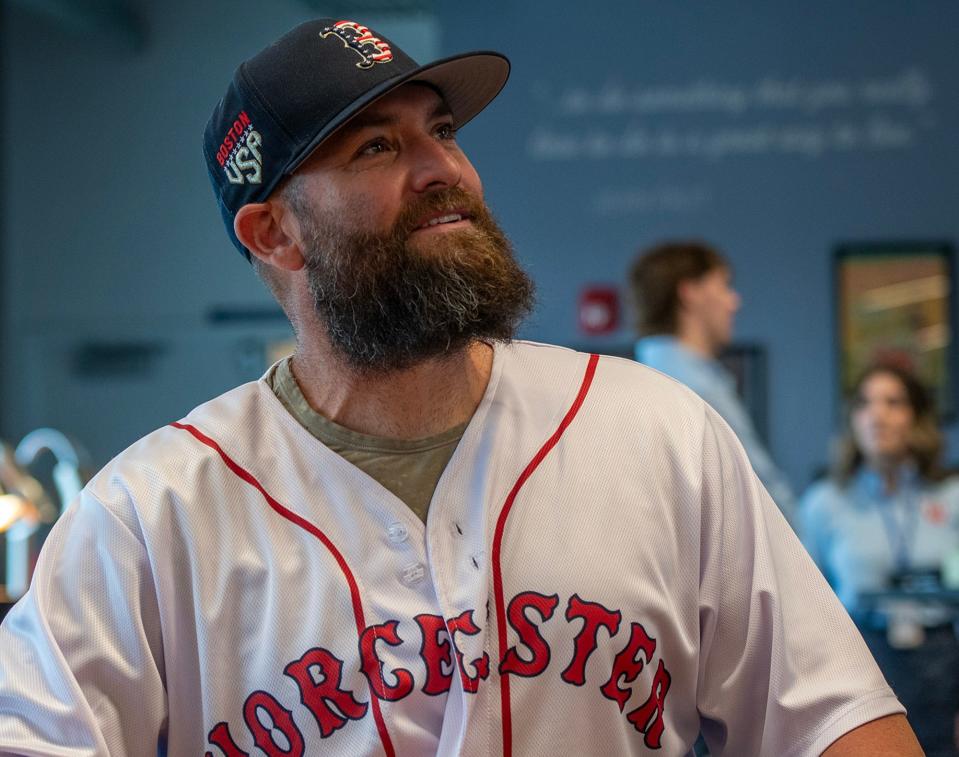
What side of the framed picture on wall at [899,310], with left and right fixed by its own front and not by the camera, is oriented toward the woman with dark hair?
front

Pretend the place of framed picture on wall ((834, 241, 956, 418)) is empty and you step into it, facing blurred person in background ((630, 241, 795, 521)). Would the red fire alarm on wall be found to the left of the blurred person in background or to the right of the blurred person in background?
right

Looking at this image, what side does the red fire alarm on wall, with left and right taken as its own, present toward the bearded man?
front

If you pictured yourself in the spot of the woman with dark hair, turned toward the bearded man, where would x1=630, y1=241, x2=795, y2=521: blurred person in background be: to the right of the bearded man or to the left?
right

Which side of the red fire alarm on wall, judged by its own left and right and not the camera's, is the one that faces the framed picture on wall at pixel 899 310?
left

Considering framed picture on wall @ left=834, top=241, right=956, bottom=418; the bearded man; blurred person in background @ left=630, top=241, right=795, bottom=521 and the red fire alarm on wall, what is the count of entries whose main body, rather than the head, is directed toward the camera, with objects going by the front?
3

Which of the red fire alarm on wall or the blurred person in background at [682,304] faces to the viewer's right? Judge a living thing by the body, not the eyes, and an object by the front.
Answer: the blurred person in background

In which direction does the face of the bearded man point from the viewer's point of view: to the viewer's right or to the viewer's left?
to the viewer's right

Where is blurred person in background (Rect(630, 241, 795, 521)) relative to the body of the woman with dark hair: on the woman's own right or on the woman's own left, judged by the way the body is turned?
on the woman's own right

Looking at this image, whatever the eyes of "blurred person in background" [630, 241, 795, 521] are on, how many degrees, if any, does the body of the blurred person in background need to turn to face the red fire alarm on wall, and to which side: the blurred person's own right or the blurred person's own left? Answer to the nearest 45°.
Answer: approximately 90° to the blurred person's own left

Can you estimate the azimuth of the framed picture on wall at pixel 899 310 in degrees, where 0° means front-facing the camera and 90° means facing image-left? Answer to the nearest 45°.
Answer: approximately 0°

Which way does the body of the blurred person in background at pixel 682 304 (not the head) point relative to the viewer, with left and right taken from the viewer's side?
facing to the right of the viewer

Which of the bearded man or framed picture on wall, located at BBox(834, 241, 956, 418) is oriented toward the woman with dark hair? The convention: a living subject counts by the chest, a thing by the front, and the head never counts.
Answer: the framed picture on wall
